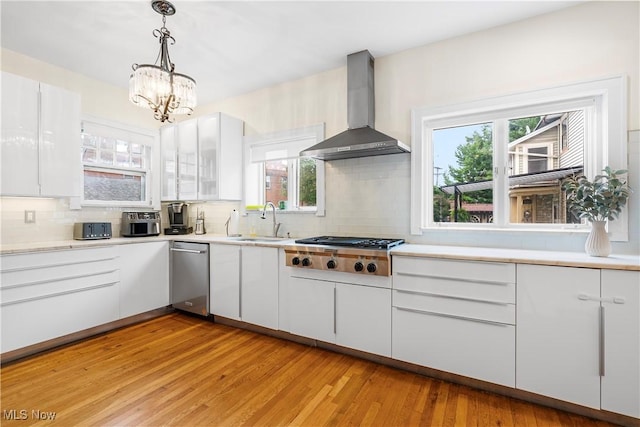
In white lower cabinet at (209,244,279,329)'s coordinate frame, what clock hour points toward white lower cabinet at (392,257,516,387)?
white lower cabinet at (392,257,516,387) is roughly at 9 o'clock from white lower cabinet at (209,244,279,329).

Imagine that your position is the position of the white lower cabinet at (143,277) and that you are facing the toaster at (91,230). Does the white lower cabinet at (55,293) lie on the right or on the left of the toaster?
left

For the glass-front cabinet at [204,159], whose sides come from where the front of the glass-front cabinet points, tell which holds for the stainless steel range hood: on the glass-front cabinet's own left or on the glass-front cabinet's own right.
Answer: on the glass-front cabinet's own left

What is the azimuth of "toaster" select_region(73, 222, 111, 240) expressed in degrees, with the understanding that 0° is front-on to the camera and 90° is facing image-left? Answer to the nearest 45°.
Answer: approximately 315°

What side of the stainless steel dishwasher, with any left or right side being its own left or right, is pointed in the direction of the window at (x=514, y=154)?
left

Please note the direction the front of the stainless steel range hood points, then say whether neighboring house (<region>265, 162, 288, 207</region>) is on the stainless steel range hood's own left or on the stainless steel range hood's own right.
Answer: on the stainless steel range hood's own right
